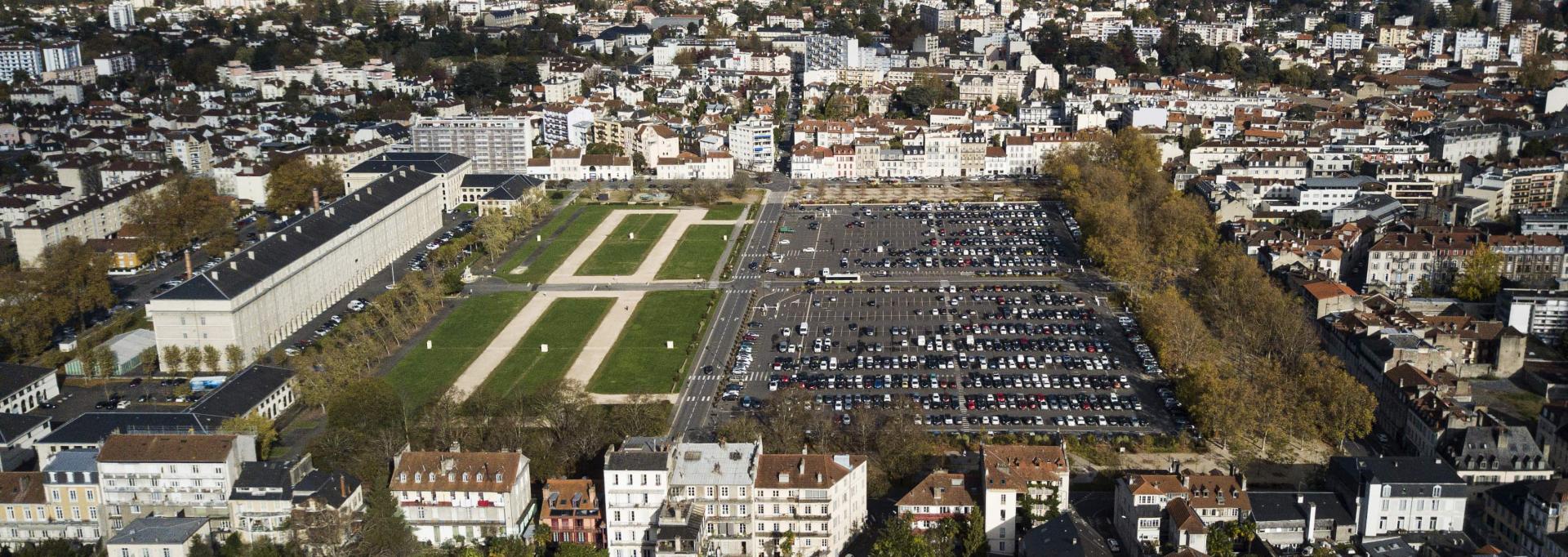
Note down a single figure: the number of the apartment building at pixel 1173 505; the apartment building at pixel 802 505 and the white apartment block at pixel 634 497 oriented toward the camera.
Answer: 3

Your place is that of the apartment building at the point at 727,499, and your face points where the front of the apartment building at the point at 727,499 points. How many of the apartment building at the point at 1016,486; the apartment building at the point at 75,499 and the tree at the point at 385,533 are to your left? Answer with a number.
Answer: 1

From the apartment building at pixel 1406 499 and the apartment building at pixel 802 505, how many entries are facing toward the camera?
2

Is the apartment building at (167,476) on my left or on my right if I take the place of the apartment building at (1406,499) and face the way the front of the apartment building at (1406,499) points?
on my right

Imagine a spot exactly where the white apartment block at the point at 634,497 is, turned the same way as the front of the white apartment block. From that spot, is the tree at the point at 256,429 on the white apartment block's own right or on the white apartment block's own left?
on the white apartment block's own right

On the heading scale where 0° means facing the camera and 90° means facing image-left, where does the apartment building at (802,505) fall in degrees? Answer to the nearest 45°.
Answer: approximately 0°

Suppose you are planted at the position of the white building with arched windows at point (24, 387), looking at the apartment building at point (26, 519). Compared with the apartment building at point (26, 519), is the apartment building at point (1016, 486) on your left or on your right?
left

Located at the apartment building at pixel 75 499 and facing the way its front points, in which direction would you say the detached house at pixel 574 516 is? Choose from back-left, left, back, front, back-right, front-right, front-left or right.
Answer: front-left

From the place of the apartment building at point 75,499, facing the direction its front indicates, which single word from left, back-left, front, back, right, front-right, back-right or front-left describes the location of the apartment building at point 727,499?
front-left

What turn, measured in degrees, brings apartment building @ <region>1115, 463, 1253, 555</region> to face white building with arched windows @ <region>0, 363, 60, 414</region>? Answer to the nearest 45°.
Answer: approximately 90° to its right
